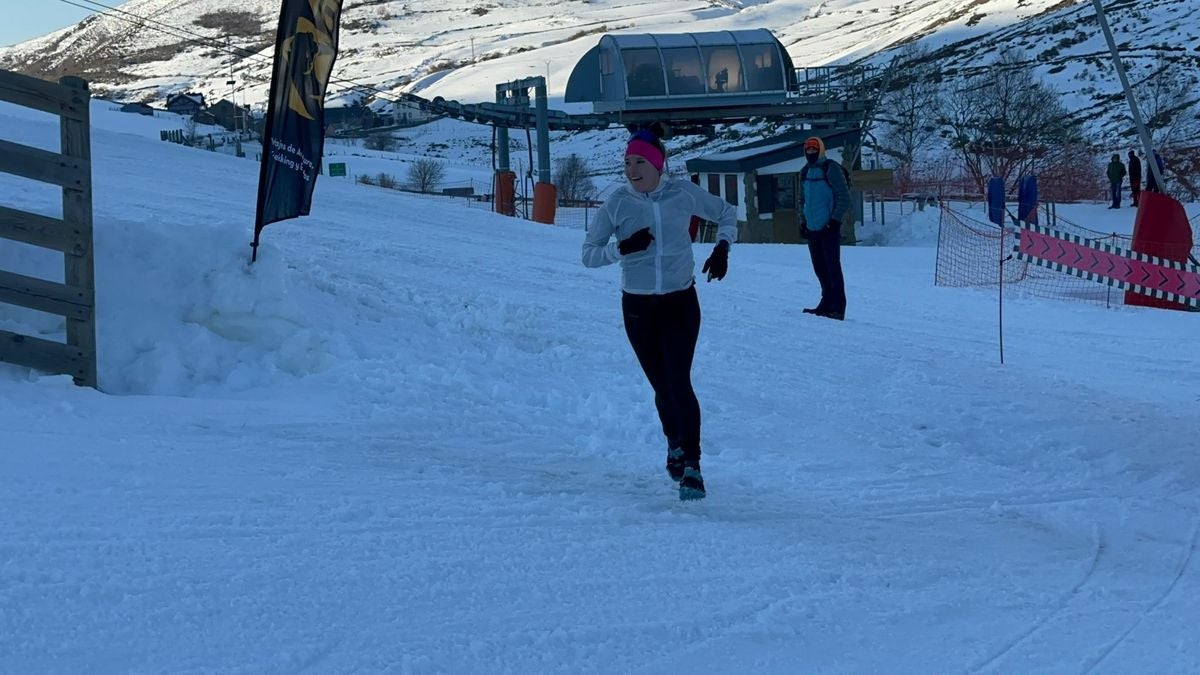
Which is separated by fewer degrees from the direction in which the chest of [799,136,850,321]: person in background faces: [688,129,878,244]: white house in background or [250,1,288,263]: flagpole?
the flagpole

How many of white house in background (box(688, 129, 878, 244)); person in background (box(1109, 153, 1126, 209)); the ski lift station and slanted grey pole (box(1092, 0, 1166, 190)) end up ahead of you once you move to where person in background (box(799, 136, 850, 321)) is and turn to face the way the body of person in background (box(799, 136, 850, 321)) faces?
0

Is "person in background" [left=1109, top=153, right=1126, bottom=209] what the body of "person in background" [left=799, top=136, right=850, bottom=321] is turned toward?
no

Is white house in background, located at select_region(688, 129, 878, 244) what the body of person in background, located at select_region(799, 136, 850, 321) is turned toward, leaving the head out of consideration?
no

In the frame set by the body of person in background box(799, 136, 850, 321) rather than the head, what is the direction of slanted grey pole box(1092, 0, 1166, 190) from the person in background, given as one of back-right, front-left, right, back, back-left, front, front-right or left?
back

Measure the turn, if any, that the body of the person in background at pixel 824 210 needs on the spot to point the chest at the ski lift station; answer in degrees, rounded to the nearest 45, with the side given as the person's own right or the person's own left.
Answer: approximately 135° to the person's own right

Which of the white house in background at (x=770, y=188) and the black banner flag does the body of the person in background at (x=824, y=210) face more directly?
the black banner flag

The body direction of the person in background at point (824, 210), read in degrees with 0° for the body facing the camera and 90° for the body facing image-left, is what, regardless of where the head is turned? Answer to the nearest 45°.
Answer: approximately 45°

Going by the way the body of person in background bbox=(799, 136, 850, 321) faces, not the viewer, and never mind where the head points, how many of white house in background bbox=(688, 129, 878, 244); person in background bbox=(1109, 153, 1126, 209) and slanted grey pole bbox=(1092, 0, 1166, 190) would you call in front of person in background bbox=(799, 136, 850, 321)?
0
